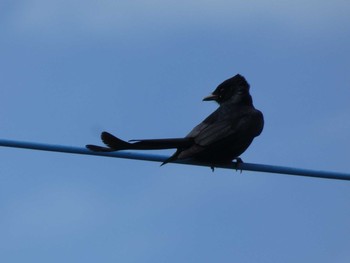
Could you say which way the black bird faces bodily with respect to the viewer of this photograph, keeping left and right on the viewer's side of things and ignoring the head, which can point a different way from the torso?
facing to the right of the viewer
